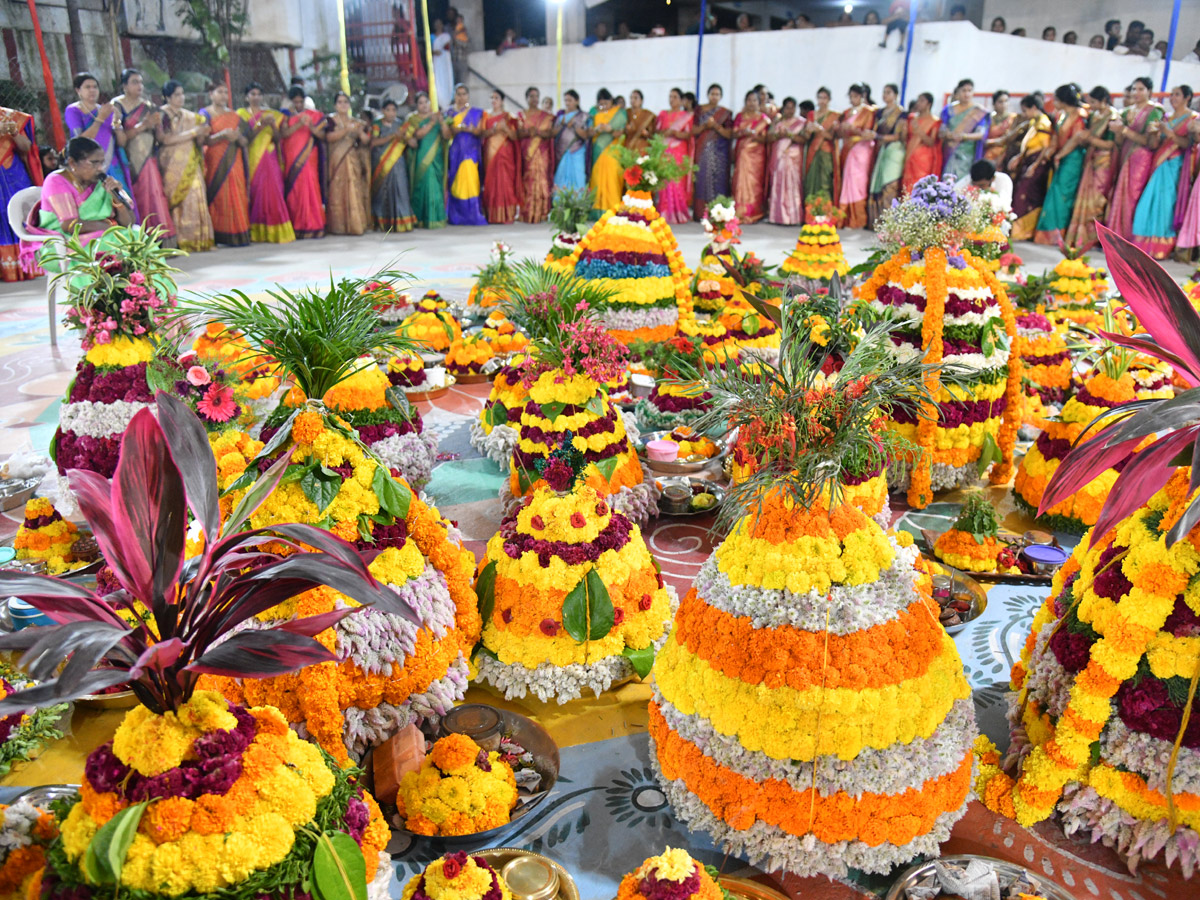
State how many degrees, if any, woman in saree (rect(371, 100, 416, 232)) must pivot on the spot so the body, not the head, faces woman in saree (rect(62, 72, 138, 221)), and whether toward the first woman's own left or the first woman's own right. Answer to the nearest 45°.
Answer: approximately 90° to the first woman's own right

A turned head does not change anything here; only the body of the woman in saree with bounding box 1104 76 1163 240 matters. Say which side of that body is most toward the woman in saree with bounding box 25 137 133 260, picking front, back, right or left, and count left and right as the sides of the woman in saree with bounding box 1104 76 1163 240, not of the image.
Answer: front

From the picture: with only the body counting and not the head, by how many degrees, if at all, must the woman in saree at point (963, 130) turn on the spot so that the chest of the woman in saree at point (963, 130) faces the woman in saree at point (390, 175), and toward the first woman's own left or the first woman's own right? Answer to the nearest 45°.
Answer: approximately 90° to the first woman's own right

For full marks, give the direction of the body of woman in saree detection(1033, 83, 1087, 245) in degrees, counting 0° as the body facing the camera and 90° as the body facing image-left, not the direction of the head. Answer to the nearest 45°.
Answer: approximately 45°

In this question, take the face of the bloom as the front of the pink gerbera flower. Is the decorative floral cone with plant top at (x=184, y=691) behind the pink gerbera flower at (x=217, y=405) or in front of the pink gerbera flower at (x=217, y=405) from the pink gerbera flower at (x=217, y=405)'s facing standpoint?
in front

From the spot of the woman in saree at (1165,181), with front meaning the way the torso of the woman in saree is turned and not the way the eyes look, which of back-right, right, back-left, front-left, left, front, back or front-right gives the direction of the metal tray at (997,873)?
front-left

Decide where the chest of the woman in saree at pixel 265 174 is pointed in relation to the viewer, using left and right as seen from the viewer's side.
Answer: facing the viewer and to the right of the viewer

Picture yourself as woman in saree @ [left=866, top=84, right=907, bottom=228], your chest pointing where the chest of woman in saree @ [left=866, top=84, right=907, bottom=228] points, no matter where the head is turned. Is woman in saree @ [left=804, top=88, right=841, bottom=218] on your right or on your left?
on your right

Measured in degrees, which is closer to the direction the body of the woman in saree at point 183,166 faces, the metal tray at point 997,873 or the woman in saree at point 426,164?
the metal tray

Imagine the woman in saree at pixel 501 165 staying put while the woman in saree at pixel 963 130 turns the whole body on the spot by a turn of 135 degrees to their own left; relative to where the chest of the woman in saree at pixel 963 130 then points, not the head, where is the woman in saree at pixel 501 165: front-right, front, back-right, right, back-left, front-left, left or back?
back-left

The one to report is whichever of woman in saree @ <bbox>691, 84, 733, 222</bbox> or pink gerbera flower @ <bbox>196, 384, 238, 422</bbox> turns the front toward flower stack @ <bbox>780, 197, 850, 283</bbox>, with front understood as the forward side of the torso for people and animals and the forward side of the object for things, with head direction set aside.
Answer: the woman in saree

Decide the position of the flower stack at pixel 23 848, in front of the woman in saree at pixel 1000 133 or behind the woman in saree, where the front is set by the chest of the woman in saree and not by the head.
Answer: in front
